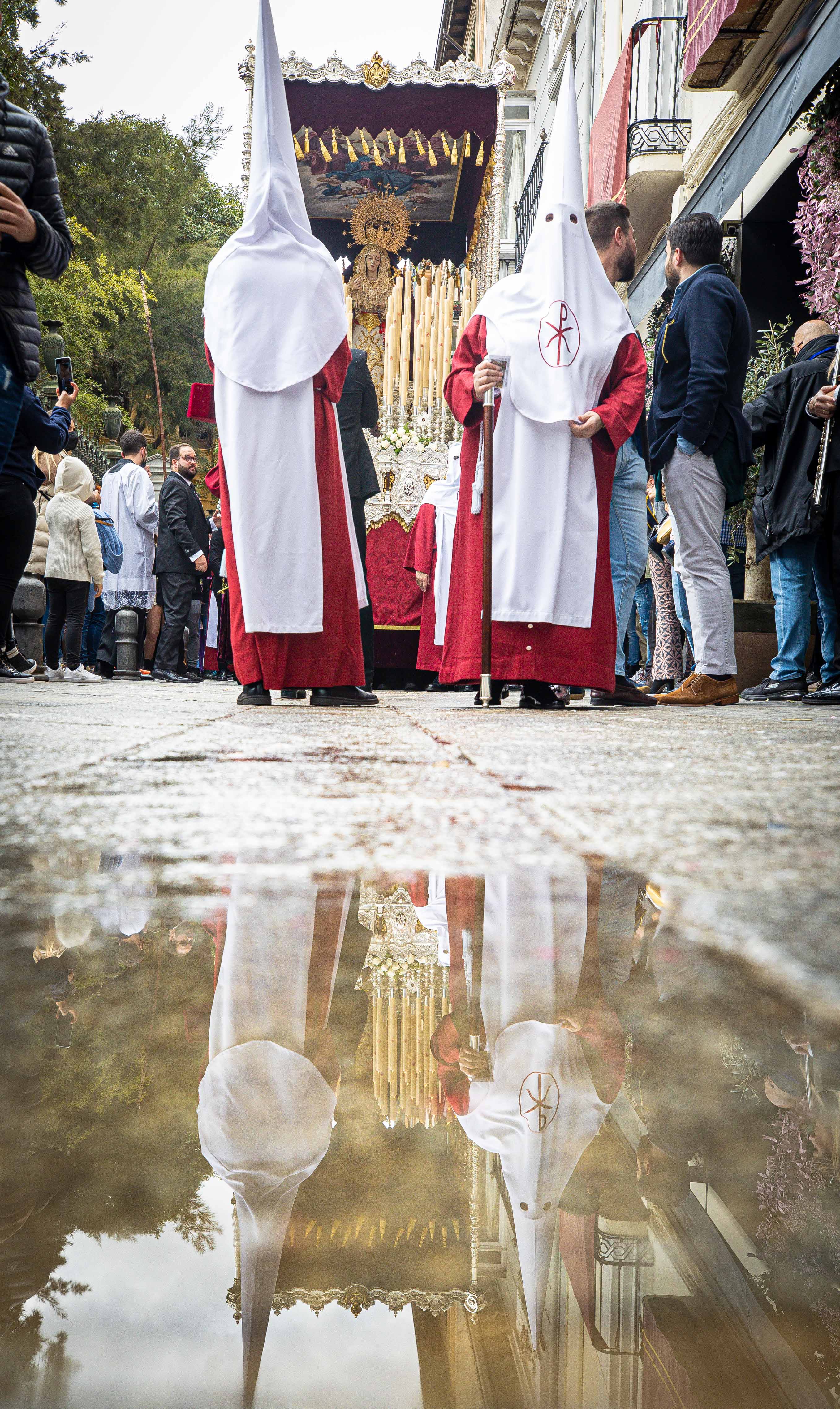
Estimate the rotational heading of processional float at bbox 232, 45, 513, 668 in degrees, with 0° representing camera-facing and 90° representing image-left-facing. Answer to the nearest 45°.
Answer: approximately 0°

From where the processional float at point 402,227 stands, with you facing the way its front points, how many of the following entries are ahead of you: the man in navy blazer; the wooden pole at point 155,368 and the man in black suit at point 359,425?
2

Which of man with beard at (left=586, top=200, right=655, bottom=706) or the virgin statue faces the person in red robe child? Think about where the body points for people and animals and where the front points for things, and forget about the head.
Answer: the virgin statue

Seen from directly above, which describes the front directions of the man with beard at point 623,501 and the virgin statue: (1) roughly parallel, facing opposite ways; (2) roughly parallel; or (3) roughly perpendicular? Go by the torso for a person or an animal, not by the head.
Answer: roughly perpendicular

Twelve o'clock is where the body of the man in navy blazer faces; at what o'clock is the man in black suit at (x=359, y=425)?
The man in black suit is roughly at 1 o'clock from the man in navy blazer.

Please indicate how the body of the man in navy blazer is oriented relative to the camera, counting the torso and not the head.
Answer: to the viewer's left

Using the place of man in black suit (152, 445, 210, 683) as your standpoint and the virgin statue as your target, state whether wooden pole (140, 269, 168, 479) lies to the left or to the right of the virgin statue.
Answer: left

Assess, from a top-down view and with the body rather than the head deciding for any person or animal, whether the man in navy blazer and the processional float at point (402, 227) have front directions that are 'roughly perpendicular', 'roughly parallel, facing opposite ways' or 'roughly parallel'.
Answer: roughly perpendicular

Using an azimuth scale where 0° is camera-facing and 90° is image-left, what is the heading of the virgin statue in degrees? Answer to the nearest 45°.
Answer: approximately 0°
